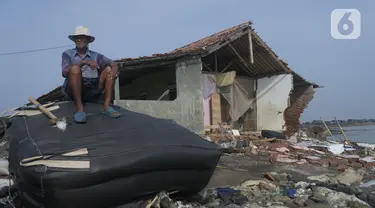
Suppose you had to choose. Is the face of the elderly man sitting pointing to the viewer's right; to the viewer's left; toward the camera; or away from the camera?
toward the camera

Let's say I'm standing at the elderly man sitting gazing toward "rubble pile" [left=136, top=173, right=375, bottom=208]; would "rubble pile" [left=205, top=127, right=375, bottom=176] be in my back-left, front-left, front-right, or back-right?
front-left

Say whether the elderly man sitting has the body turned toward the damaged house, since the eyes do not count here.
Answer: no

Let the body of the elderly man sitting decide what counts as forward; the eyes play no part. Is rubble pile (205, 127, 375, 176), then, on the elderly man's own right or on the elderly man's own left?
on the elderly man's own left

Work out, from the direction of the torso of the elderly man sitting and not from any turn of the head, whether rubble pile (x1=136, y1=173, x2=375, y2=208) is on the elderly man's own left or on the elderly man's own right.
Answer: on the elderly man's own left

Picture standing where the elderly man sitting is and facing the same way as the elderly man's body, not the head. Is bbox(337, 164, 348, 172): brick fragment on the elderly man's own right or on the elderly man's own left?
on the elderly man's own left

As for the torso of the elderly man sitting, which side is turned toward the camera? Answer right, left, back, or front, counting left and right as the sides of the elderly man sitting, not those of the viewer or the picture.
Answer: front

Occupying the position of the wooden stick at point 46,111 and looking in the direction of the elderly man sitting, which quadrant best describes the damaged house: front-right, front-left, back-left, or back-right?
front-left

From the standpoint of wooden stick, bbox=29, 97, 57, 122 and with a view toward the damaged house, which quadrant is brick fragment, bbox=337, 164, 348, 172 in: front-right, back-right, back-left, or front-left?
front-right
